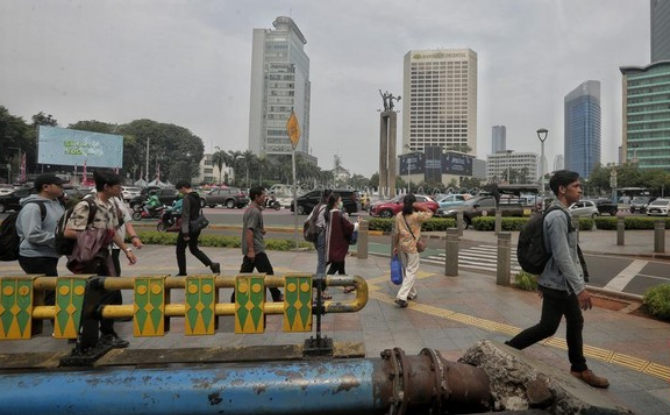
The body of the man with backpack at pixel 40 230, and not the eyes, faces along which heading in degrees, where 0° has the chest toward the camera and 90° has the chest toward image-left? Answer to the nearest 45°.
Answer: approximately 270°

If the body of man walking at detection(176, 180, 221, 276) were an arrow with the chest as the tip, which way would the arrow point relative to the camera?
to the viewer's left

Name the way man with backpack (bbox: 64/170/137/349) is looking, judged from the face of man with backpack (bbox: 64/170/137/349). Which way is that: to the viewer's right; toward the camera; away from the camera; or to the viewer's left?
to the viewer's right

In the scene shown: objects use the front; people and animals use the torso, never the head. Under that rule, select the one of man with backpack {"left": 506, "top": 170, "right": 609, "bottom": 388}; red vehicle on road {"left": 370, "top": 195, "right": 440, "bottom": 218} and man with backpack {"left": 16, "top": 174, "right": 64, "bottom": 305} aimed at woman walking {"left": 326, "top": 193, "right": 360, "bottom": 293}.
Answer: man with backpack {"left": 16, "top": 174, "right": 64, "bottom": 305}

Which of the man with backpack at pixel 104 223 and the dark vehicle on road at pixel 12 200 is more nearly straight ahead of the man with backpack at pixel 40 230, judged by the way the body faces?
the man with backpack

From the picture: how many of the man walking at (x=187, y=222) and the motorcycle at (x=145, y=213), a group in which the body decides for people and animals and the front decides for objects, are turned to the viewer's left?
2

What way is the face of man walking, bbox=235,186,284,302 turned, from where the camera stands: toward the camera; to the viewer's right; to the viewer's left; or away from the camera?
to the viewer's right

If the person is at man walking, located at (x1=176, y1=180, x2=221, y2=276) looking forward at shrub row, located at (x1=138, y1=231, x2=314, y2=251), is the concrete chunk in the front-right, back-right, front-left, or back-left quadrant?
back-right
